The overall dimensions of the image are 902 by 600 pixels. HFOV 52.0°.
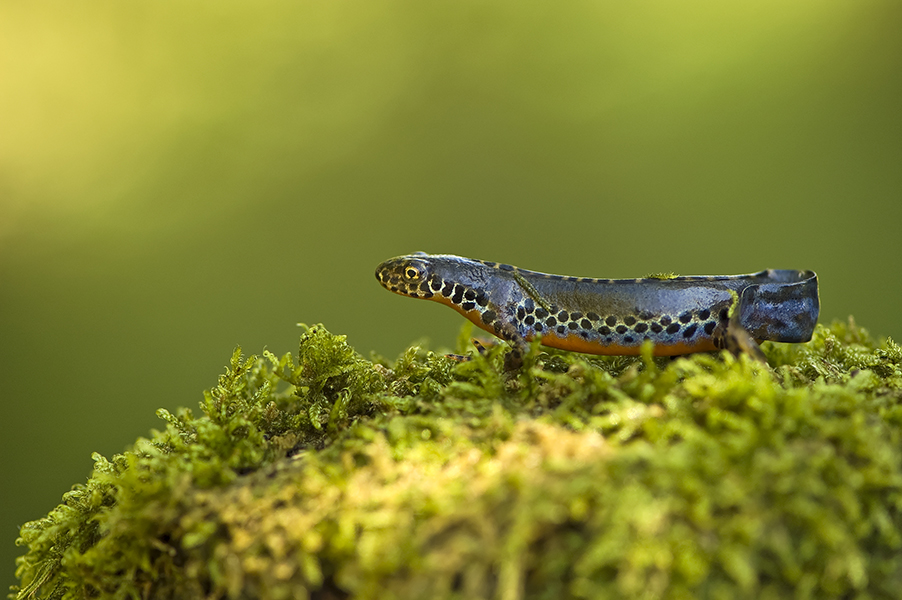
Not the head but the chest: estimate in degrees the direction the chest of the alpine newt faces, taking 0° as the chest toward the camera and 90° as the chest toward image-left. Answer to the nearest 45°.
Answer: approximately 90°
